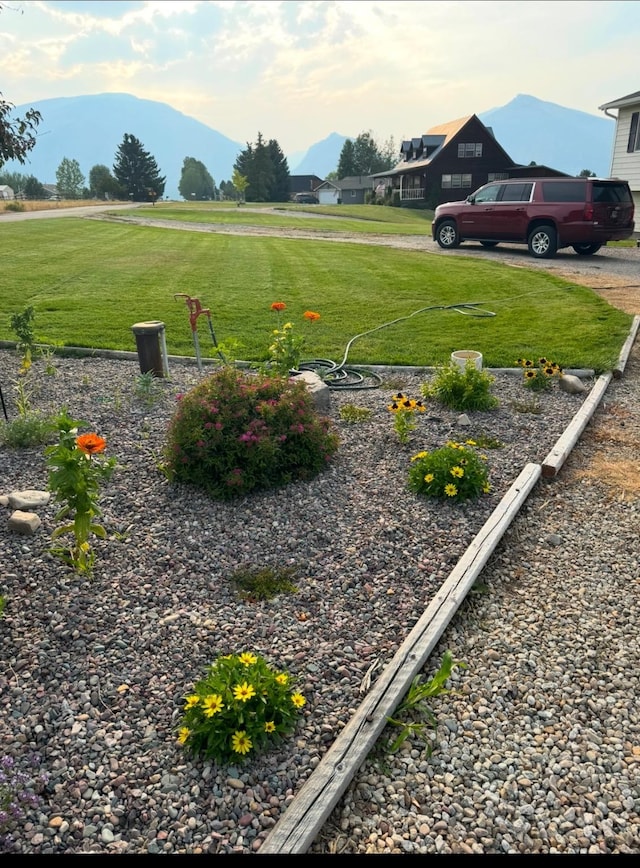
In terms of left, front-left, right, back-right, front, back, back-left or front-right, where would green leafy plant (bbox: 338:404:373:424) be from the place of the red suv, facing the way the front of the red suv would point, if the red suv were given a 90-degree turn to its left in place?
front-left

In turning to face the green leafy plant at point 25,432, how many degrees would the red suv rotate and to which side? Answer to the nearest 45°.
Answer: approximately 135° to its left

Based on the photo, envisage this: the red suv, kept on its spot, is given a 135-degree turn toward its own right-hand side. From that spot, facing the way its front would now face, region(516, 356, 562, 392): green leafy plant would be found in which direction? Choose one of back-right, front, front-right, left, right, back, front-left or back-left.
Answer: right

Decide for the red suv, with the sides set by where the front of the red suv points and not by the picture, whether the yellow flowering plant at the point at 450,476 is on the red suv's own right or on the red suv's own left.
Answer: on the red suv's own left

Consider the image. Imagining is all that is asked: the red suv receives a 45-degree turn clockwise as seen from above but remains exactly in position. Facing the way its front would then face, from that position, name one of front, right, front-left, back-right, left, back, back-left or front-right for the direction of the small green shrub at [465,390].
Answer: back

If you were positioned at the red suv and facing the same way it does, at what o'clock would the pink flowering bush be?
The pink flowering bush is roughly at 8 o'clock from the red suv.

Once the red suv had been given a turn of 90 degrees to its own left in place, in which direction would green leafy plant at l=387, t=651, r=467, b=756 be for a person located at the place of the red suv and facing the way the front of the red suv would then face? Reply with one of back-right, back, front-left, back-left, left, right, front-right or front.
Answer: front-left

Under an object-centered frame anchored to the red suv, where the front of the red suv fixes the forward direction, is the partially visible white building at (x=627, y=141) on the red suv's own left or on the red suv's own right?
on the red suv's own right

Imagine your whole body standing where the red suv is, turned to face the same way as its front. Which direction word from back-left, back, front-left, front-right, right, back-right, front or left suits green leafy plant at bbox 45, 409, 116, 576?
back-left

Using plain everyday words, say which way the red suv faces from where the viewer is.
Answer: facing away from the viewer and to the left of the viewer
